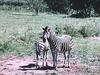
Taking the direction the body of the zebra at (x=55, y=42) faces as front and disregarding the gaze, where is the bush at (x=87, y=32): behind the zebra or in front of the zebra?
behind

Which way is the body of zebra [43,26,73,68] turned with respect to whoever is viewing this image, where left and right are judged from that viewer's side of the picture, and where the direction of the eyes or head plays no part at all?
facing the viewer and to the left of the viewer
